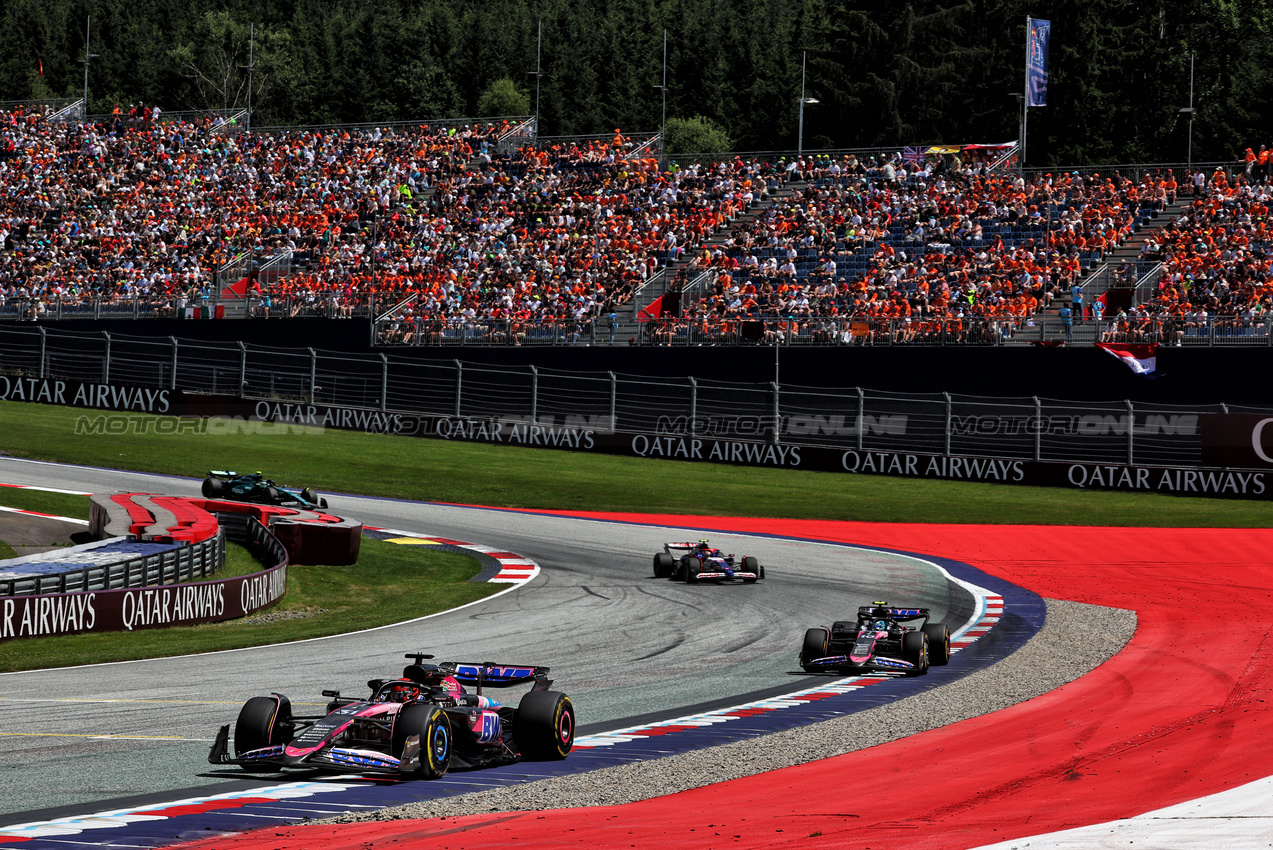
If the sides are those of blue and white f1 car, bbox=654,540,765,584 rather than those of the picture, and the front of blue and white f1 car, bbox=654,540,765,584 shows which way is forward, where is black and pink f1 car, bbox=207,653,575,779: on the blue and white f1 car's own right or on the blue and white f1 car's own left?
on the blue and white f1 car's own right

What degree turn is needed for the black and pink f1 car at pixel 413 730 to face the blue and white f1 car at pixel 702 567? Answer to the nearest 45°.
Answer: approximately 135° to its right

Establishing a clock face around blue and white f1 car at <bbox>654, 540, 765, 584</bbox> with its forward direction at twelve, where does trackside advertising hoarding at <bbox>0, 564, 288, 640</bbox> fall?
The trackside advertising hoarding is roughly at 3 o'clock from the blue and white f1 car.

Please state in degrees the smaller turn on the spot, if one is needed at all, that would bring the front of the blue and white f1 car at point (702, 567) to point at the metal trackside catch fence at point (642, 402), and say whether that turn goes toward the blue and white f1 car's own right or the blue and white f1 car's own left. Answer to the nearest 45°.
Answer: approximately 135° to the blue and white f1 car's own left

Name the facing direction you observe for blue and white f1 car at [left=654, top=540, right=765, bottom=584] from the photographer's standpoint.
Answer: facing the viewer and to the right of the viewer

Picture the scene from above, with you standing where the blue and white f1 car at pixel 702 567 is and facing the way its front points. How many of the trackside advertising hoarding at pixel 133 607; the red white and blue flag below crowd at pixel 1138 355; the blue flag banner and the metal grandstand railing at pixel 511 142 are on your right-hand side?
1

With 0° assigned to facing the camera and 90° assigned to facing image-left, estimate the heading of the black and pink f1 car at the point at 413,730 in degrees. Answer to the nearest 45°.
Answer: approximately 45°

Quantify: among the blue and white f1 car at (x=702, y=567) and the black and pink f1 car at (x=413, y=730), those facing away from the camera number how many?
0
